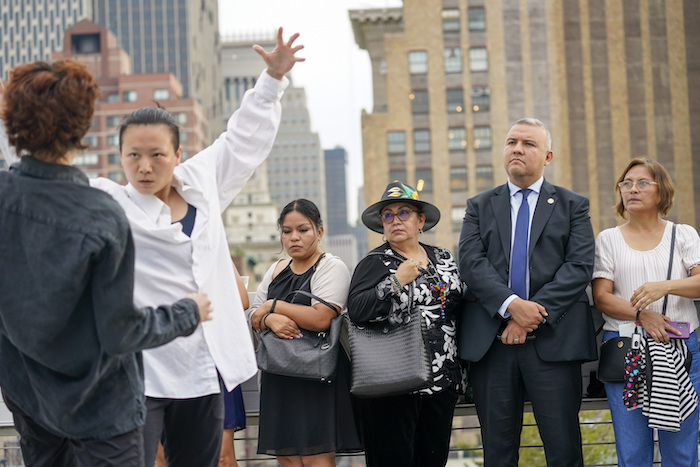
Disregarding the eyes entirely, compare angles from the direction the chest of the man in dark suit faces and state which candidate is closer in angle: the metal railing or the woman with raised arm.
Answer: the woman with raised arm

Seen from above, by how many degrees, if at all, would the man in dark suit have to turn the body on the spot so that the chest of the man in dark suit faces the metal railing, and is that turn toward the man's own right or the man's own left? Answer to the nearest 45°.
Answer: approximately 180°

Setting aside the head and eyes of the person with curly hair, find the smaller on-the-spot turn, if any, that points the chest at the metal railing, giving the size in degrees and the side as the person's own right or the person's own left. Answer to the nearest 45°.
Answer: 0° — they already face it

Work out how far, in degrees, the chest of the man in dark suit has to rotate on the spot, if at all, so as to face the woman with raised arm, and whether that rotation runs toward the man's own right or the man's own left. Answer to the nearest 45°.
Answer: approximately 45° to the man's own right

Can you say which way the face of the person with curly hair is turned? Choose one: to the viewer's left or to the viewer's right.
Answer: to the viewer's right

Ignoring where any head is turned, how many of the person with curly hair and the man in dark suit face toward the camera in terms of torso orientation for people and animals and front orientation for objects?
1

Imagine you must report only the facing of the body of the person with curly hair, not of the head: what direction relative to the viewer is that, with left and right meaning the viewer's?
facing away from the viewer and to the right of the viewer

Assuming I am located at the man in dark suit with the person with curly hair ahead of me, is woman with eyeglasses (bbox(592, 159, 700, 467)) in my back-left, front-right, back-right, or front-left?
back-left

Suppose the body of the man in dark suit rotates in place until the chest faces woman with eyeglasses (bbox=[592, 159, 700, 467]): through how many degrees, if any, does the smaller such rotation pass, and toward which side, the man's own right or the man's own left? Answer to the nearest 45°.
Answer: approximately 90° to the man's own left

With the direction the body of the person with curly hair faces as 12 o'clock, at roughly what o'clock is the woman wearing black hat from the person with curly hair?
The woman wearing black hat is roughly at 12 o'clock from the person with curly hair.

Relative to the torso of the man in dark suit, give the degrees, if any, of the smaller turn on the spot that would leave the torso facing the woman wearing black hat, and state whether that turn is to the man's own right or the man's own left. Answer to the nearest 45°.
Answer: approximately 90° to the man's own right

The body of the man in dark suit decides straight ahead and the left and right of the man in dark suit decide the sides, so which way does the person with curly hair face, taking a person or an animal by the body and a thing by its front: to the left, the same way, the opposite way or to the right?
the opposite way

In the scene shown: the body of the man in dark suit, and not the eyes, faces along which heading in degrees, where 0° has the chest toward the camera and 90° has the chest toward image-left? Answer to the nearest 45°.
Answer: approximately 0°

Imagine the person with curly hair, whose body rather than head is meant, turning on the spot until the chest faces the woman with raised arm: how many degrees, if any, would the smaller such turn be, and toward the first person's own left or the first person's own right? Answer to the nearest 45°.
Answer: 0° — they already face them
